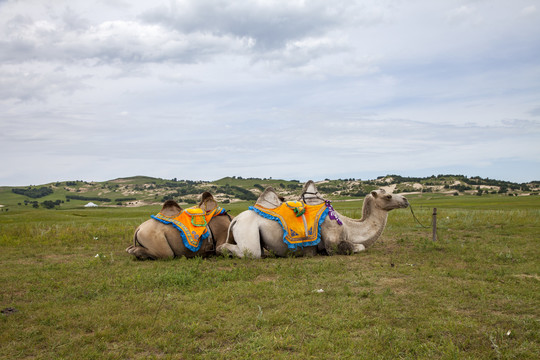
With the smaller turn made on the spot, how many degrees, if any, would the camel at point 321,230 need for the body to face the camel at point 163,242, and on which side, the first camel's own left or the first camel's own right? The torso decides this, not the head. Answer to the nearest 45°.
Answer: approximately 180°

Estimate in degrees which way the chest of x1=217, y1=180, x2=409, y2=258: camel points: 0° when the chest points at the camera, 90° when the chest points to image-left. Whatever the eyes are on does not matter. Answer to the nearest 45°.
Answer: approximately 270°
